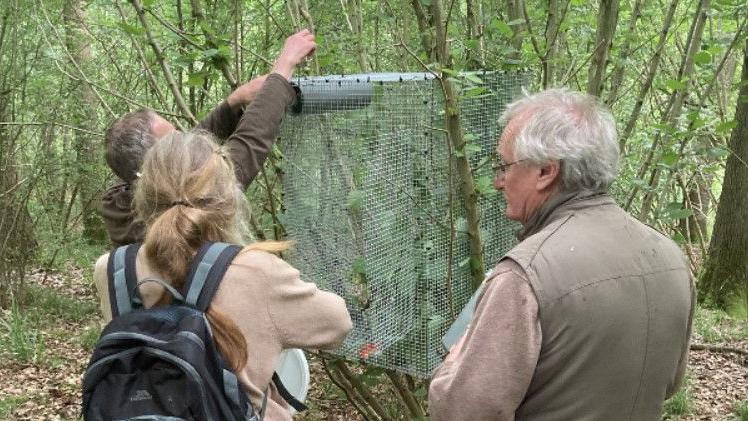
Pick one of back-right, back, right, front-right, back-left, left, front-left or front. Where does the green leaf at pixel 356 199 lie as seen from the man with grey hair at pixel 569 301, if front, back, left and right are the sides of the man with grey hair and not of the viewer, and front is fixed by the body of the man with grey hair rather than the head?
front

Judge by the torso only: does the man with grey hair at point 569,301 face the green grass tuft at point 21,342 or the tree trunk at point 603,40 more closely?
the green grass tuft

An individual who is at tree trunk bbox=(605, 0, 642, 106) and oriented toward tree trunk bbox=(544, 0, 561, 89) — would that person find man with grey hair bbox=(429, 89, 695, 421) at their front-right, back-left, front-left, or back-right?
front-left

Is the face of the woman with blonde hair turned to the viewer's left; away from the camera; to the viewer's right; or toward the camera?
away from the camera

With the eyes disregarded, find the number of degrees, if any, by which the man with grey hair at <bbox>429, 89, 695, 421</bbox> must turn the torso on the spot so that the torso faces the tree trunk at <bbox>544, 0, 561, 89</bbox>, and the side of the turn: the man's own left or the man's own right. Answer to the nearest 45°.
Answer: approximately 45° to the man's own right

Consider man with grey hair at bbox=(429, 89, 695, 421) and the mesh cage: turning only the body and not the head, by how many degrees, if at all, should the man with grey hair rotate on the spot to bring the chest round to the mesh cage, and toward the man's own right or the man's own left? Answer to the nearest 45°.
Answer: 0° — they already face it

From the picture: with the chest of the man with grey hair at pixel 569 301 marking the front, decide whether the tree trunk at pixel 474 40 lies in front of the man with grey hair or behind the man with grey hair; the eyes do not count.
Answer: in front

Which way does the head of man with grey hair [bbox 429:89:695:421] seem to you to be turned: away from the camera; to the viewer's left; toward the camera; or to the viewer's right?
to the viewer's left

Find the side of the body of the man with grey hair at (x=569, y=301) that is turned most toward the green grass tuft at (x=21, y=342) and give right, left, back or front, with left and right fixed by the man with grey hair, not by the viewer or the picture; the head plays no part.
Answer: front

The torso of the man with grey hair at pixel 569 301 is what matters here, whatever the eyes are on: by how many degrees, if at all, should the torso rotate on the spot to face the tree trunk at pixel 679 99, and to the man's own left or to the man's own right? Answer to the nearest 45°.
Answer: approximately 45° to the man's own right

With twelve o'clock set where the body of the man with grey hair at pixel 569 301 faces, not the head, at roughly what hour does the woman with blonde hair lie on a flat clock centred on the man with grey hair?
The woman with blonde hair is roughly at 10 o'clock from the man with grey hair.

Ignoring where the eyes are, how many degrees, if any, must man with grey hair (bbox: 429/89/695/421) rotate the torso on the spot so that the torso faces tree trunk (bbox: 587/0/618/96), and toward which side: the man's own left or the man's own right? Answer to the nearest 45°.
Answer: approximately 45° to the man's own right

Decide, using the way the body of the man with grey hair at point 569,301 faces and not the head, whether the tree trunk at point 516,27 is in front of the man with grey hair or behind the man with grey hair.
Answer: in front

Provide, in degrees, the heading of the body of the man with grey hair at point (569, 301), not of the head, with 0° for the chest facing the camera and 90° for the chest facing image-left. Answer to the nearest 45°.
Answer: approximately 135°

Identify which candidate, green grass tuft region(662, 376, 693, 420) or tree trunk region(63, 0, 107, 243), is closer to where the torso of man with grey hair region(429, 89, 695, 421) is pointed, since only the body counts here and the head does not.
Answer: the tree trunk
